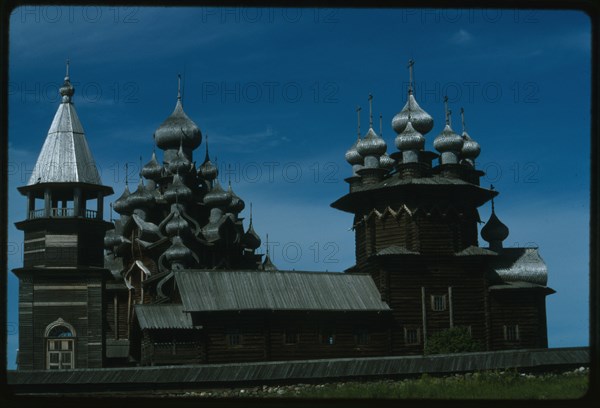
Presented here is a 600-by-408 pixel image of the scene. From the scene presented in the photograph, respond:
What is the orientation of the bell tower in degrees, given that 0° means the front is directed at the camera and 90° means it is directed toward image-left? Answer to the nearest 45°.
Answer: approximately 0°
